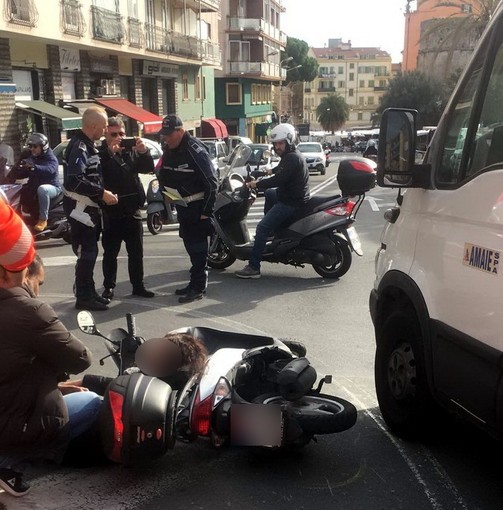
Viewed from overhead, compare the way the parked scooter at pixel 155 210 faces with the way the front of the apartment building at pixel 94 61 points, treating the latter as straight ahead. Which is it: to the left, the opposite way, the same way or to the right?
to the right

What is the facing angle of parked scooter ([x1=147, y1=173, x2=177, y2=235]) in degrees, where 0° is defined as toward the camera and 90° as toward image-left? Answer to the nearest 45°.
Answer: approximately 45°

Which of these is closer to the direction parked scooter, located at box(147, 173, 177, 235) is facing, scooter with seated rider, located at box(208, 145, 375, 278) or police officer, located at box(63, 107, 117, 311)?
the police officer

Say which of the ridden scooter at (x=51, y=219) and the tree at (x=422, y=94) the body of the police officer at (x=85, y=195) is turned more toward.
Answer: the tree

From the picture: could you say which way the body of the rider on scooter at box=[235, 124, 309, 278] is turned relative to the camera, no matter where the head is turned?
to the viewer's left
